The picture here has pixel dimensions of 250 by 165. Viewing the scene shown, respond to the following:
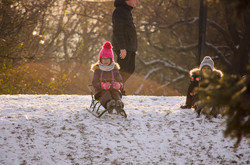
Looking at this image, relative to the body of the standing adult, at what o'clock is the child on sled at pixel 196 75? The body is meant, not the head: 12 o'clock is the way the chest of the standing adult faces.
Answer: The child on sled is roughly at 1 o'clock from the standing adult.

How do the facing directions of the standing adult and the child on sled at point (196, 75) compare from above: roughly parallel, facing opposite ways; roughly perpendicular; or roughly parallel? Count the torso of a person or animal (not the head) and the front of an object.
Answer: roughly perpendicular

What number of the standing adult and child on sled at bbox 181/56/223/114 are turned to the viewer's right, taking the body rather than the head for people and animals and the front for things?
1

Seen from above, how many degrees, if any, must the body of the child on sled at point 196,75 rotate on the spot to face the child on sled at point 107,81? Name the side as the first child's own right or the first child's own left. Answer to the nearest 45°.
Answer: approximately 45° to the first child's own right

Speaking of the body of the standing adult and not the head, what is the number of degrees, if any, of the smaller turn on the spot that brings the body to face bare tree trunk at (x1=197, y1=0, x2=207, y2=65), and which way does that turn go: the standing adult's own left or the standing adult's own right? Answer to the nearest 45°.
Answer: approximately 45° to the standing adult's own left

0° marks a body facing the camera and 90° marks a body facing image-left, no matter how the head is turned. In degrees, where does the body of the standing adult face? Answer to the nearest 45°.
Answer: approximately 270°

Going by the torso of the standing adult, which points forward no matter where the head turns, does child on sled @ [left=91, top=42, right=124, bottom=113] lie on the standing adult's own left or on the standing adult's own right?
on the standing adult's own right
